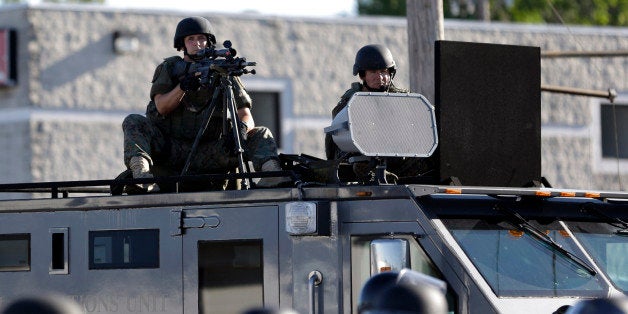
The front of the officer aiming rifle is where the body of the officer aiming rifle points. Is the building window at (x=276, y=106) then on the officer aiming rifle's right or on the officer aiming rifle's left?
on the officer aiming rifle's left

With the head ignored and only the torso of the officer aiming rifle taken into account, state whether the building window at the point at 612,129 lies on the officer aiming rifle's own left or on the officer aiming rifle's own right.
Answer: on the officer aiming rifle's own left

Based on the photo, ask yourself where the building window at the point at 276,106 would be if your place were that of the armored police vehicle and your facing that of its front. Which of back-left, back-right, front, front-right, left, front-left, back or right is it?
back-left

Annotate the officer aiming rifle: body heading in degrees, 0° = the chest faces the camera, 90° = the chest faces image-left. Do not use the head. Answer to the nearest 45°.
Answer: approximately 315°

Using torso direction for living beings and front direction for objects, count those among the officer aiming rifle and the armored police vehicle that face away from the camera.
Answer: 0

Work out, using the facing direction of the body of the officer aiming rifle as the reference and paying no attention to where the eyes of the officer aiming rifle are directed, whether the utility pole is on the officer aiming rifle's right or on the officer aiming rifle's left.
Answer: on the officer aiming rifle's left

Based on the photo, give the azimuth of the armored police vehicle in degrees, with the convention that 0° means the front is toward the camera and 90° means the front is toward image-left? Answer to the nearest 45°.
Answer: approximately 315°
